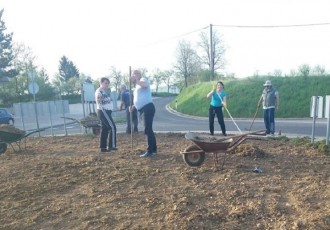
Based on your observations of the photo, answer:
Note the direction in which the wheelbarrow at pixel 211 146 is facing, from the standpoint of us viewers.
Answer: facing to the left of the viewer

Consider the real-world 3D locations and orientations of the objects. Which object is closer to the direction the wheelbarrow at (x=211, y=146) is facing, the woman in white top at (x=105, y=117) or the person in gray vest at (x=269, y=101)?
the woman in white top

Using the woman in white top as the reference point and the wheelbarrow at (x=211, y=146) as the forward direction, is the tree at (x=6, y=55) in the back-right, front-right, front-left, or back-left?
back-left

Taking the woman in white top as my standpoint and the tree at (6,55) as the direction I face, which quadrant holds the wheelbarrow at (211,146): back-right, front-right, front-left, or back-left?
back-right

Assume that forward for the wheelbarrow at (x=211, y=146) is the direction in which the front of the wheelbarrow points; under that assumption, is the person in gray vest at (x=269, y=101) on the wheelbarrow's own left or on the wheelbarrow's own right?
on the wheelbarrow's own right

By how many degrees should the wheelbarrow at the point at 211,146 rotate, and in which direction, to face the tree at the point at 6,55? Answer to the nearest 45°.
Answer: approximately 45° to its right
